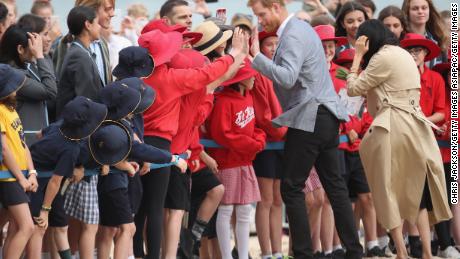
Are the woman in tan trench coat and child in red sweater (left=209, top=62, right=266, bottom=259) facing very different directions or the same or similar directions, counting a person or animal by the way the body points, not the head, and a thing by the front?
very different directions

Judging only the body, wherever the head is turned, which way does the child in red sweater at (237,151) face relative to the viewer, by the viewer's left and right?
facing the viewer and to the right of the viewer

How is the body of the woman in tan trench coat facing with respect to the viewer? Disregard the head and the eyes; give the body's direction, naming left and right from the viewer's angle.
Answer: facing away from the viewer and to the left of the viewer

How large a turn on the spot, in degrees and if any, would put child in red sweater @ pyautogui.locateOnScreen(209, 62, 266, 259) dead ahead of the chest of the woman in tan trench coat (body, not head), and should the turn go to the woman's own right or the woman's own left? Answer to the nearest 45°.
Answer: approximately 45° to the woman's own left

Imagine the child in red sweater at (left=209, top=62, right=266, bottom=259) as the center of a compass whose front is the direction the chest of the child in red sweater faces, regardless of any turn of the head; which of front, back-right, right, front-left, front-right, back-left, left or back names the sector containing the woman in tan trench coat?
front-left
